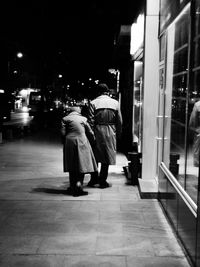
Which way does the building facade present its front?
to the viewer's left

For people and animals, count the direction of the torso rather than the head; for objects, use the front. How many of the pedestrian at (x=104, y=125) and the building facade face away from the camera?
1

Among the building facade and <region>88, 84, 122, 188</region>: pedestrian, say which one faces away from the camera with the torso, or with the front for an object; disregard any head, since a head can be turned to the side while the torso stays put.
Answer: the pedestrian

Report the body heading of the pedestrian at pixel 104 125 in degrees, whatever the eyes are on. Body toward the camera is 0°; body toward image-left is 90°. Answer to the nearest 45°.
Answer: approximately 180°

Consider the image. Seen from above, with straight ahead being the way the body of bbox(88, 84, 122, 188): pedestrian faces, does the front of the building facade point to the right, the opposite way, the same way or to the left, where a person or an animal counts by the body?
to the left

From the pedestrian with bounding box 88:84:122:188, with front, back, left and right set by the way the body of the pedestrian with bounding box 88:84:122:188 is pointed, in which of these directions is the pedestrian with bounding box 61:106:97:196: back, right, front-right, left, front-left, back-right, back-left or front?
back-left
